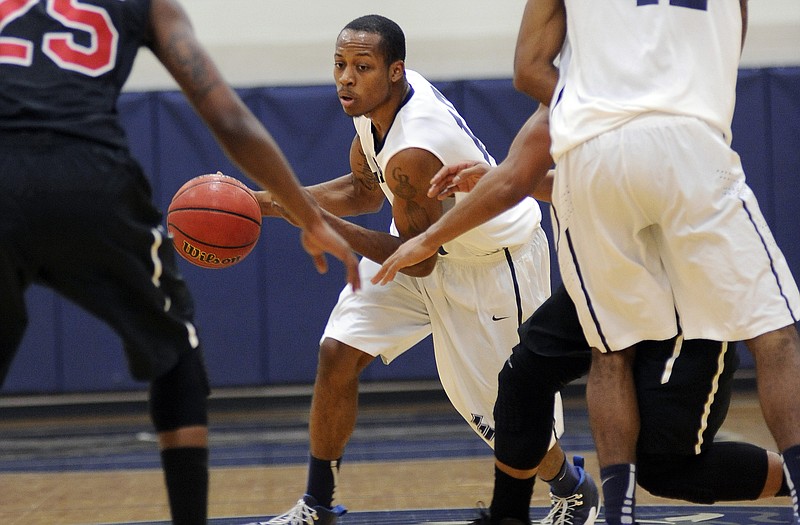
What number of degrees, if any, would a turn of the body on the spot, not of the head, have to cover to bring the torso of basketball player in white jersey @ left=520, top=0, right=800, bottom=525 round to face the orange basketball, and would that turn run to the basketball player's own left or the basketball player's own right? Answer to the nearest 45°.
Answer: approximately 45° to the basketball player's own left

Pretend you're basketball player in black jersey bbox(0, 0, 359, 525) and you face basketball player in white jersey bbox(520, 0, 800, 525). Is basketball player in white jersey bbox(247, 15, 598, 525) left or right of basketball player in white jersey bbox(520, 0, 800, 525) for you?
left

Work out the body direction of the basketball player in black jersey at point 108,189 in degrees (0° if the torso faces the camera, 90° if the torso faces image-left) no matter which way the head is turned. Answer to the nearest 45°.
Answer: approximately 180°

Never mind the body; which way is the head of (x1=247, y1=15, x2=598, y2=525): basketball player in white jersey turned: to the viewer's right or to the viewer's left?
to the viewer's left

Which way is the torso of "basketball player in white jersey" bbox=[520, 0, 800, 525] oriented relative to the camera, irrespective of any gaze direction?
away from the camera

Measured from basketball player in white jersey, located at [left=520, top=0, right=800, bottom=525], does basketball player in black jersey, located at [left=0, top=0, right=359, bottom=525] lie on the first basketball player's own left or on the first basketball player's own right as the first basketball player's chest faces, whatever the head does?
on the first basketball player's own left

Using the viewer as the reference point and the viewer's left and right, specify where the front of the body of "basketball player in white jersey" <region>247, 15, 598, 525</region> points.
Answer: facing the viewer and to the left of the viewer

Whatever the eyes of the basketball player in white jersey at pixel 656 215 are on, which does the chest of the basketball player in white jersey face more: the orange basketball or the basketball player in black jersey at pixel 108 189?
the orange basketball

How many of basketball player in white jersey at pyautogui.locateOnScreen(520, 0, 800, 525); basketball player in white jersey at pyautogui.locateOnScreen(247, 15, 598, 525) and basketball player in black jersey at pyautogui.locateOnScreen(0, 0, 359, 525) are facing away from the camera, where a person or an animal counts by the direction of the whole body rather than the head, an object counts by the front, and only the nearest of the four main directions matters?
2

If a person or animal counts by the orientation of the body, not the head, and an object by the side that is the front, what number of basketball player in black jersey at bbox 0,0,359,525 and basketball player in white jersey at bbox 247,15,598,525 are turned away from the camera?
1

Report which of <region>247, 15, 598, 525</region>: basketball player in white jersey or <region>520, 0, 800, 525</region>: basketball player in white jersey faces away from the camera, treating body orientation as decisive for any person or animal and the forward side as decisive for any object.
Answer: <region>520, 0, 800, 525</region>: basketball player in white jersey

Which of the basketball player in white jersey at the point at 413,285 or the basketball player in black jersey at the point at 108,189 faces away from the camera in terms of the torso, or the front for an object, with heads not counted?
the basketball player in black jersey

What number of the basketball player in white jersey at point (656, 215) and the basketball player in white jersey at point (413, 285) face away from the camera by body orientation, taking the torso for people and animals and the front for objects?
1

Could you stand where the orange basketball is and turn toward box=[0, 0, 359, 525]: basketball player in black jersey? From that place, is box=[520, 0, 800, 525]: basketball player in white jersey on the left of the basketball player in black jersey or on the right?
left

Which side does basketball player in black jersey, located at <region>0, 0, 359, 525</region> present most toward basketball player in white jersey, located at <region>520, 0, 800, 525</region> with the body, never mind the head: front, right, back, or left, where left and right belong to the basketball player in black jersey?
right
